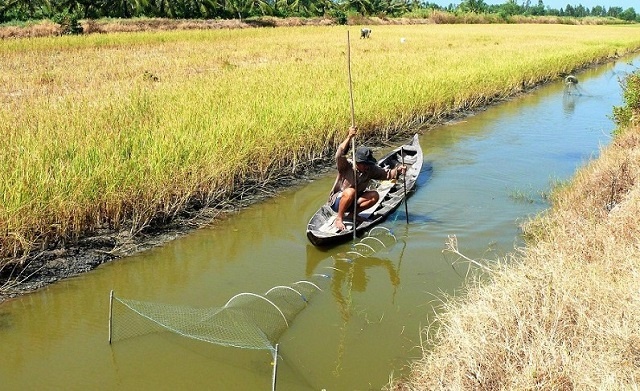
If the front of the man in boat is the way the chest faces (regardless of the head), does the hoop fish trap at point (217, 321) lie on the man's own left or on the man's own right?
on the man's own right
